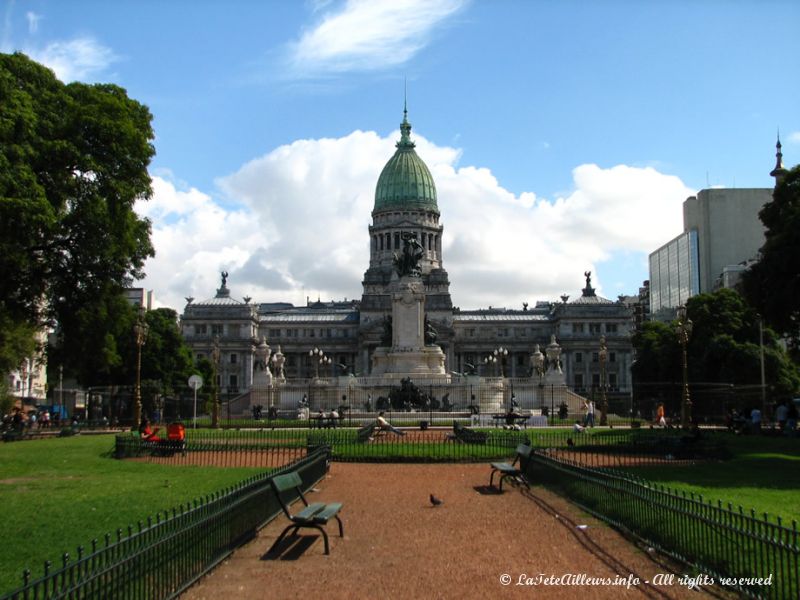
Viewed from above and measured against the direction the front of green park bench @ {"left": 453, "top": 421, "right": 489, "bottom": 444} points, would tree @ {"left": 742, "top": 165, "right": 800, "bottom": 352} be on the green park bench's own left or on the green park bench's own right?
on the green park bench's own left

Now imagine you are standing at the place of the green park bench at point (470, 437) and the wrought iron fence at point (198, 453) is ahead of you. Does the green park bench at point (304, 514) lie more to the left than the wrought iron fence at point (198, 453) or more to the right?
left
